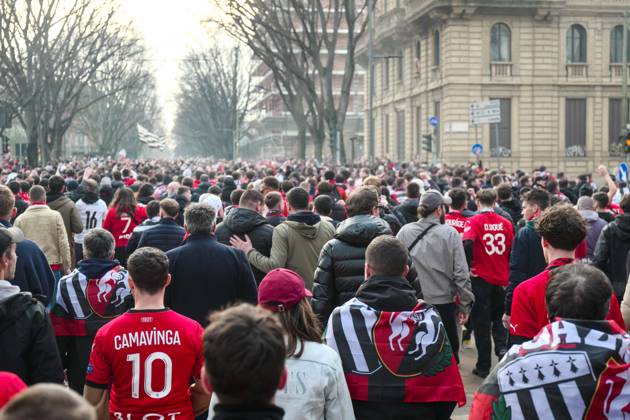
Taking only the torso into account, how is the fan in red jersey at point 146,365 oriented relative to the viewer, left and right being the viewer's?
facing away from the viewer

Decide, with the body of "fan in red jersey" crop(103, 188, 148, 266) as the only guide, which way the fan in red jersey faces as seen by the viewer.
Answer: away from the camera

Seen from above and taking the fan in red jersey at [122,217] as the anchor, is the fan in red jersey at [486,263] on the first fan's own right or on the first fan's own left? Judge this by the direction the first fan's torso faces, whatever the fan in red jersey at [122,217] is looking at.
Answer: on the first fan's own right

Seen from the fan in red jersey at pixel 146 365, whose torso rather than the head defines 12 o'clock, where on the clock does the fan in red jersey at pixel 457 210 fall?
the fan in red jersey at pixel 457 210 is roughly at 1 o'clock from the fan in red jersey at pixel 146 365.

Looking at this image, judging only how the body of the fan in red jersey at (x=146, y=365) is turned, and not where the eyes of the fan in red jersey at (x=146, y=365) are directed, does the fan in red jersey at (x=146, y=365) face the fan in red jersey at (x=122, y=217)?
yes

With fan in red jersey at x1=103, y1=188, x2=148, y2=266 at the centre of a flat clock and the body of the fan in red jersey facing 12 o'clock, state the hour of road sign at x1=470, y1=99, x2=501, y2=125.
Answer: The road sign is roughly at 1 o'clock from the fan in red jersey.

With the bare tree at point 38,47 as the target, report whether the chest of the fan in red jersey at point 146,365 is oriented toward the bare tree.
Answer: yes

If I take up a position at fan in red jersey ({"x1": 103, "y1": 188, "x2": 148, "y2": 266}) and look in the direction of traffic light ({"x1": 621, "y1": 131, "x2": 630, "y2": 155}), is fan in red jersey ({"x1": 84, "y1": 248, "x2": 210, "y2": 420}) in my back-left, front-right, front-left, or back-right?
back-right

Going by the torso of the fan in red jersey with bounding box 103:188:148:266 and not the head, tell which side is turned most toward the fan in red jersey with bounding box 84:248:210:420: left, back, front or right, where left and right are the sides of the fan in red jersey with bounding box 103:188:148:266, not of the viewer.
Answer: back

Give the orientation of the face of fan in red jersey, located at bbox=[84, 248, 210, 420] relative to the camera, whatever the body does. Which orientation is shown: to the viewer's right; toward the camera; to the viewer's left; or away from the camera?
away from the camera

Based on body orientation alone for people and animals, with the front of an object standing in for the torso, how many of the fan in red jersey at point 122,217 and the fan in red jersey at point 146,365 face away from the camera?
2
